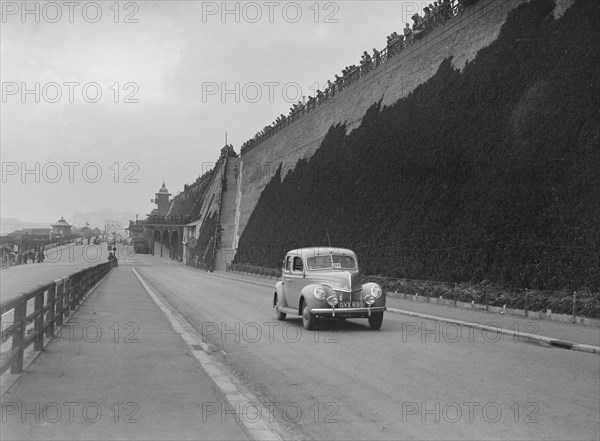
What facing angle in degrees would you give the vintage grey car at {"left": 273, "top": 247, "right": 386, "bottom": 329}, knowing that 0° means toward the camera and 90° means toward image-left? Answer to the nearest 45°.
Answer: approximately 0°
